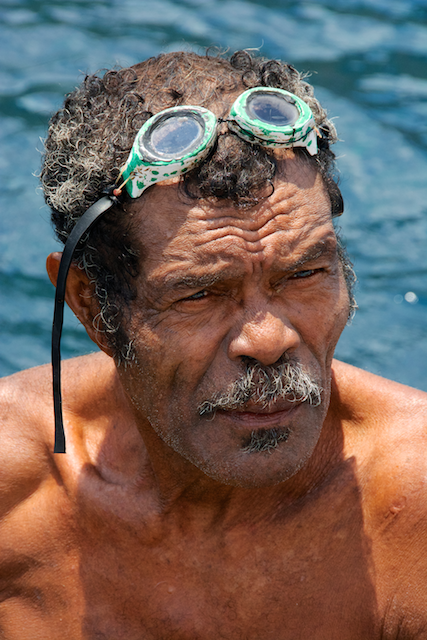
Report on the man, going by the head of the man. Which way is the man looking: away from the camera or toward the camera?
toward the camera

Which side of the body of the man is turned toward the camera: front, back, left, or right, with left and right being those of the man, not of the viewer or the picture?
front
